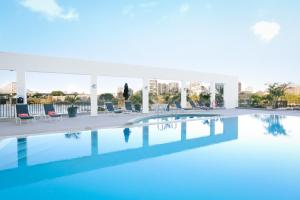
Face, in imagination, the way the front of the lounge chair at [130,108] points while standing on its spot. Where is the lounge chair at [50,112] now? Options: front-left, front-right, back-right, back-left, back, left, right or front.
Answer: right

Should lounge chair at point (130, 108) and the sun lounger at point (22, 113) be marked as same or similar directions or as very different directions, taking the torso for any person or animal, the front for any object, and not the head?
same or similar directions

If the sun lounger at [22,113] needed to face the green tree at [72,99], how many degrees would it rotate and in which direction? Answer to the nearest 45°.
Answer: approximately 90° to its left

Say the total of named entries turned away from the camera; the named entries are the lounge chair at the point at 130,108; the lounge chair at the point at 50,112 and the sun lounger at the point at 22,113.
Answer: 0

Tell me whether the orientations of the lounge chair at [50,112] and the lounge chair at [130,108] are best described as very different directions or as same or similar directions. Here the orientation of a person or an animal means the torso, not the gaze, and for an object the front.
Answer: same or similar directions

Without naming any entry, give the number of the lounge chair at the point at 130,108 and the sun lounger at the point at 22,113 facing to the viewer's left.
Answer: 0

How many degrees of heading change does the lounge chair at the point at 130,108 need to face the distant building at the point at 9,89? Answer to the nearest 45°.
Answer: approximately 135° to its right

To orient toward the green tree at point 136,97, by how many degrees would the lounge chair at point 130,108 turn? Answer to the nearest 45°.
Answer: approximately 135° to its left

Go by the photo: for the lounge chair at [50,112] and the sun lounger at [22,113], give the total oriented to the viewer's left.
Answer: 0

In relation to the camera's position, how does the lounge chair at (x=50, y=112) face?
facing the viewer and to the right of the viewer

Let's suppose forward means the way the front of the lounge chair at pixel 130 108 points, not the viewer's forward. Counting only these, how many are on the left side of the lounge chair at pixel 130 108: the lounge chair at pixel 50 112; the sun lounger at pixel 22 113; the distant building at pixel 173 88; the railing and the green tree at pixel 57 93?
1

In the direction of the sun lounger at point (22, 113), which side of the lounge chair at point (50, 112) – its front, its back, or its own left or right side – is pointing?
right
